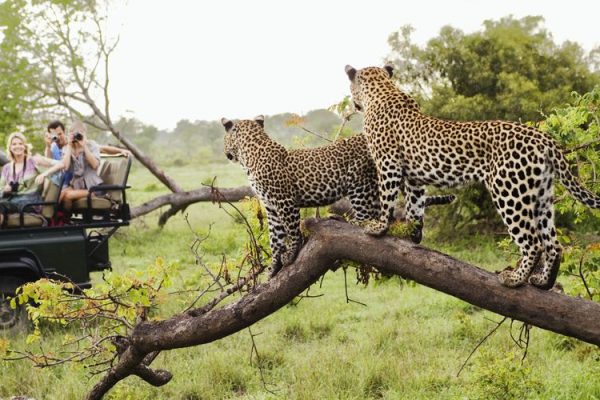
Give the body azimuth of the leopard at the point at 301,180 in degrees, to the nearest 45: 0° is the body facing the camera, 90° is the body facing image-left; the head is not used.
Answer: approximately 90°

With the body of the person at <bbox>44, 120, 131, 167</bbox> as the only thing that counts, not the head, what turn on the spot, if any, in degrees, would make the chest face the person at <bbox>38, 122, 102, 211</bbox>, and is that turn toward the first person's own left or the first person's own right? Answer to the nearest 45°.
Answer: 0° — they already face them

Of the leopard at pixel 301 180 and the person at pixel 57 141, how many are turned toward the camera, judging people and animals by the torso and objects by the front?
1

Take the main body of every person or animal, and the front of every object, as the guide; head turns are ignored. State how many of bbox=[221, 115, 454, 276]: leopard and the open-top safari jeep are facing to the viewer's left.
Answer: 2

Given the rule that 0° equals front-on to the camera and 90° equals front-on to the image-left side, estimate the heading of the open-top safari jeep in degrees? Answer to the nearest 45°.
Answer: approximately 90°

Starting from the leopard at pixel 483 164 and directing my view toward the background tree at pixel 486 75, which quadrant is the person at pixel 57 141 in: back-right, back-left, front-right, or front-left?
front-left

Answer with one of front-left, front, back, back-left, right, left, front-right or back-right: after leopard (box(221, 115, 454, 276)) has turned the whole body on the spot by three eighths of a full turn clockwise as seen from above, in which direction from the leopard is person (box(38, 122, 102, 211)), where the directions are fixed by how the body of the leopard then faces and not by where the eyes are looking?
left

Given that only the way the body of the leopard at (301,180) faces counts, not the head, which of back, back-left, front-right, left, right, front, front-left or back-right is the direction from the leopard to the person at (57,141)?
front-right

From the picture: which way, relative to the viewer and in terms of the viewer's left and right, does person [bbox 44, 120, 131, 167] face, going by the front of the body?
facing the viewer

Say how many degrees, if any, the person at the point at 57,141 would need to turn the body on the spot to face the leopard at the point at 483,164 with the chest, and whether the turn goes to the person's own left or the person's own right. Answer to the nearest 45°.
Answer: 0° — they already face it

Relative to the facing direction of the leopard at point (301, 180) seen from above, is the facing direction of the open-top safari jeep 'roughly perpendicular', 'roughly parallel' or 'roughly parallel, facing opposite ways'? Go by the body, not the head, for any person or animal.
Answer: roughly parallel

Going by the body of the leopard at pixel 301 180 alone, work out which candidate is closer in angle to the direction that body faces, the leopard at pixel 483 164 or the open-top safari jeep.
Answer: the open-top safari jeep
